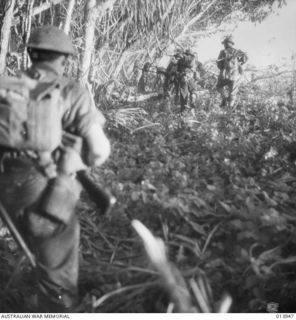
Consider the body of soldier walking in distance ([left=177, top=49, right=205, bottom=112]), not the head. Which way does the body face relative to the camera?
toward the camera

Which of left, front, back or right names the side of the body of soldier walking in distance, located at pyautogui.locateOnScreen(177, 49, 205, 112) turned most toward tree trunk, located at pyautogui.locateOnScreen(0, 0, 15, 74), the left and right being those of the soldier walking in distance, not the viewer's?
front

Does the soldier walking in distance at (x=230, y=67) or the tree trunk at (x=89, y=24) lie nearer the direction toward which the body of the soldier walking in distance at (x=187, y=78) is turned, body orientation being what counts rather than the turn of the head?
the tree trunk

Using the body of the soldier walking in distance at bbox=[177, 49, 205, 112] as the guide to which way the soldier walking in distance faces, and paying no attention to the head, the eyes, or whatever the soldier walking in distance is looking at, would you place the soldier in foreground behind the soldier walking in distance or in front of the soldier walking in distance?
in front

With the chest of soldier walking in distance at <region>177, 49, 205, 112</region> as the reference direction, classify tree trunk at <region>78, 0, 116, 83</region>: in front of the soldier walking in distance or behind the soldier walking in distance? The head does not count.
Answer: in front

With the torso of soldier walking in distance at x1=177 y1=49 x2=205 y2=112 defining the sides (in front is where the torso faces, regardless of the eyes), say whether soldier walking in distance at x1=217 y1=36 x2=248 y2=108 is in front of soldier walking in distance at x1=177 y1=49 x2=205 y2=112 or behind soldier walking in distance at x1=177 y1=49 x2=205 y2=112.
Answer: behind

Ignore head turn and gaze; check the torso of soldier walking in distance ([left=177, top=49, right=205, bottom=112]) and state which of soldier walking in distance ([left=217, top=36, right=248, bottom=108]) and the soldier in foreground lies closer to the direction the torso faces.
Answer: the soldier in foreground
